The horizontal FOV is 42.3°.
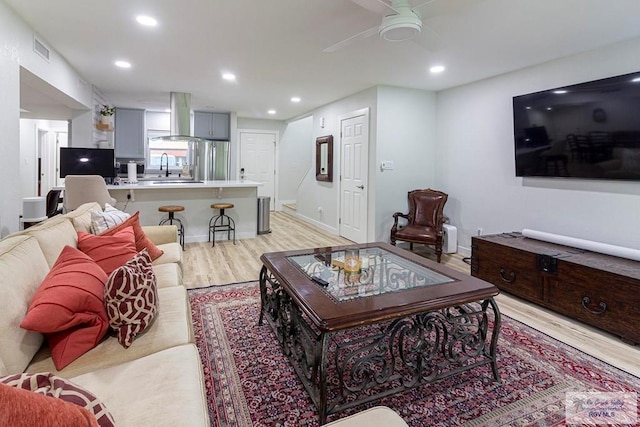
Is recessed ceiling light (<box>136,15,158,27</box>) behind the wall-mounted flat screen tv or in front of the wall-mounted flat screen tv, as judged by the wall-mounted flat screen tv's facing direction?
in front

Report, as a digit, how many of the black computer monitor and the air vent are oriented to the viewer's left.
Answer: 0

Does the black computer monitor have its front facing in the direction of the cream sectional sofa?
yes

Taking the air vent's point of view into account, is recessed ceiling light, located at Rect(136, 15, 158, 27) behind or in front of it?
in front
